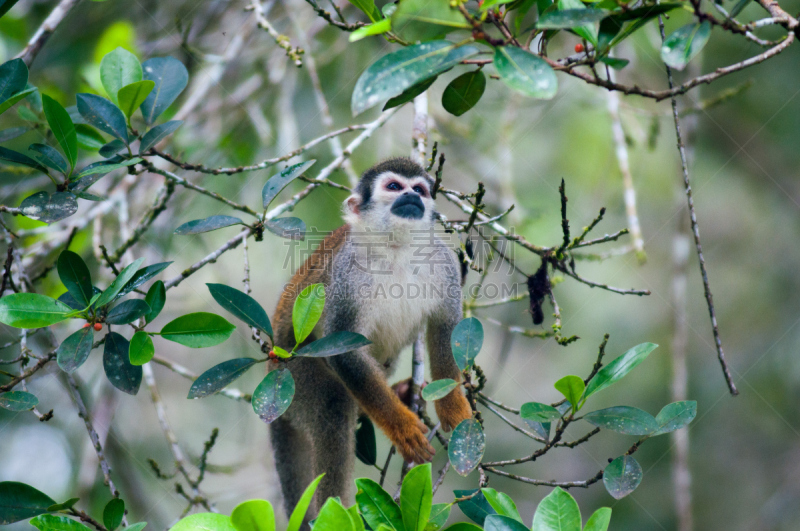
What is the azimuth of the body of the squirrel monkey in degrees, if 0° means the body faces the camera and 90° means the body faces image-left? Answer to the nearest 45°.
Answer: approximately 315°

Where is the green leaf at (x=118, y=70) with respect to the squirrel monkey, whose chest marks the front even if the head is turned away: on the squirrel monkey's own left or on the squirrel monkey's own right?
on the squirrel monkey's own right

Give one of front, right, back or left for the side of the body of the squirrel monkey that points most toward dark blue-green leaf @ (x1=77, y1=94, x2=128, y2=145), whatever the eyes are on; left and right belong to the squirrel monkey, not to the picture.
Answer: right

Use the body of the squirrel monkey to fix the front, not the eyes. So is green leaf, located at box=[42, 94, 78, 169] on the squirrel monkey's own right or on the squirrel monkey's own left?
on the squirrel monkey's own right

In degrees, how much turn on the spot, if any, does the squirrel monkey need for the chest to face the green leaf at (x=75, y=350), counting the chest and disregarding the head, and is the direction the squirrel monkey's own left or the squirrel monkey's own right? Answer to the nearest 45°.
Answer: approximately 90° to the squirrel monkey's own right

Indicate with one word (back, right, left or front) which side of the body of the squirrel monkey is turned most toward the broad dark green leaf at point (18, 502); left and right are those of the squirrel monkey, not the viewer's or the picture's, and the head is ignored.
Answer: right

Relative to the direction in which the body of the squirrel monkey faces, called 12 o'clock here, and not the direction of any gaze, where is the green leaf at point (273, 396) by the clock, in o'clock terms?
The green leaf is roughly at 2 o'clock from the squirrel monkey.

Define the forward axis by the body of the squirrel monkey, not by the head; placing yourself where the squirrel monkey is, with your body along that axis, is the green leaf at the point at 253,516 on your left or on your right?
on your right

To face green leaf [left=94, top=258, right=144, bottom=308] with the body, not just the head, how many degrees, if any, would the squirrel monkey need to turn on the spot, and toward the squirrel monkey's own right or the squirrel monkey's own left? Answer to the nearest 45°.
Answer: approximately 90° to the squirrel monkey's own right
